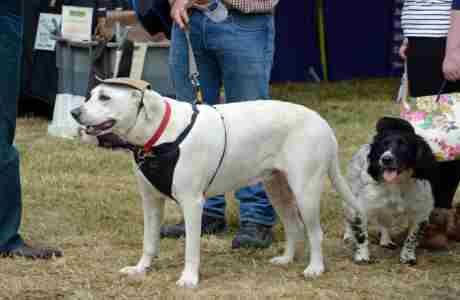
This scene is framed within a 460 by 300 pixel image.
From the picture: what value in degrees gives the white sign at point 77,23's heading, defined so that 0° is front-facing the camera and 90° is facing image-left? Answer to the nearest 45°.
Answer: approximately 0°

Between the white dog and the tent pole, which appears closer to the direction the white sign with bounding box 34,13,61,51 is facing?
the white dog

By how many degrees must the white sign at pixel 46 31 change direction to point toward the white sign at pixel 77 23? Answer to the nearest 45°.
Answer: approximately 45° to its left

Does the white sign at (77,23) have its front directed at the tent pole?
no

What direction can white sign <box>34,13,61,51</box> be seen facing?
toward the camera

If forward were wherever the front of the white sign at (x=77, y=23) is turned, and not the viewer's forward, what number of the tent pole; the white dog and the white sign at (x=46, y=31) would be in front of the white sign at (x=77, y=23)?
1

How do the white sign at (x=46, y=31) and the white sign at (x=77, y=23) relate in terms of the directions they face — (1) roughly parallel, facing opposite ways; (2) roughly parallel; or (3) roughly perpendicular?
roughly parallel

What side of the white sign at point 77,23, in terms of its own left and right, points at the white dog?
front

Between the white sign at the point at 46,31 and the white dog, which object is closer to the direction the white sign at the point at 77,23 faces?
the white dog

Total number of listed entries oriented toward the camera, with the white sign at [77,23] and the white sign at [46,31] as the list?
2

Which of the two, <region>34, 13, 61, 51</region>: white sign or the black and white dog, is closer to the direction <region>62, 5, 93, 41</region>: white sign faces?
the black and white dog

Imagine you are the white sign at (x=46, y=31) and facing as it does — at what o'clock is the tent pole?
The tent pole is roughly at 8 o'clock from the white sign.
